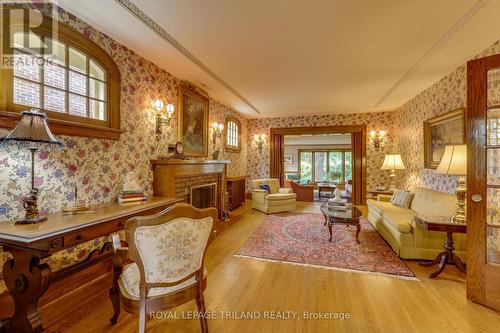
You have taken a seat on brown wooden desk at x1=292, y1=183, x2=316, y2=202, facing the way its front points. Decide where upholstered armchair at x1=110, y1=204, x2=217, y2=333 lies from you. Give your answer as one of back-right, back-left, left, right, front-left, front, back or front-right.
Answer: right

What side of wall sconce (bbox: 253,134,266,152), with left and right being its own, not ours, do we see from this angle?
front

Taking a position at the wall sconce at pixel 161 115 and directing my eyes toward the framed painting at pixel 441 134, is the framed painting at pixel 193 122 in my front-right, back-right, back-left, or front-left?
front-left

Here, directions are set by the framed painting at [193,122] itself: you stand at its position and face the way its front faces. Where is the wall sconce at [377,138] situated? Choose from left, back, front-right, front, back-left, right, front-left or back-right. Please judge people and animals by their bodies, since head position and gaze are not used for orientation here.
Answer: front-left

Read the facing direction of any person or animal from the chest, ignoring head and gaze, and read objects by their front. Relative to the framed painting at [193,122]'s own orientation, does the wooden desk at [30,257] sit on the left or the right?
on its right

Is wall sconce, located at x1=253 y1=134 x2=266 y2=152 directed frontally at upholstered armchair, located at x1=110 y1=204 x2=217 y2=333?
yes

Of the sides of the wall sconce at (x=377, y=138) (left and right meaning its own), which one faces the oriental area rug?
front

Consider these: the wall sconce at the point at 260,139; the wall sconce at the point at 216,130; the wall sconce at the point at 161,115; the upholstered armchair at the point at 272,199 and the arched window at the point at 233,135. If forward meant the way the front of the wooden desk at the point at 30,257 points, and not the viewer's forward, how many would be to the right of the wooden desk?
0

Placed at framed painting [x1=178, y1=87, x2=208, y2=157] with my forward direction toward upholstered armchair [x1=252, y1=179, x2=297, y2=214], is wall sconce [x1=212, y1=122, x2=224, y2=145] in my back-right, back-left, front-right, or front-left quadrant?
front-left

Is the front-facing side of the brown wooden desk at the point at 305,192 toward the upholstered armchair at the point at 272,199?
no

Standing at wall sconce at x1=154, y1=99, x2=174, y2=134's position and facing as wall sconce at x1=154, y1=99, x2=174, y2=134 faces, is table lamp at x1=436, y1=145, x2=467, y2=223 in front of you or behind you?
in front

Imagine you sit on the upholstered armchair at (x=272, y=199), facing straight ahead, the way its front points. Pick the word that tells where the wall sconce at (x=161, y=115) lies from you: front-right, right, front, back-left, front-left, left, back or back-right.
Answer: right

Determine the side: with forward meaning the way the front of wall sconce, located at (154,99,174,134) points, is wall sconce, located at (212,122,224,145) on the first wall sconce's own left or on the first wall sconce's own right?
on the first wall sconce's own left

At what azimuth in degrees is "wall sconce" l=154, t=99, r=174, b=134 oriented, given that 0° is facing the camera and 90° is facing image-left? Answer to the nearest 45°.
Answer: approximately 315°
